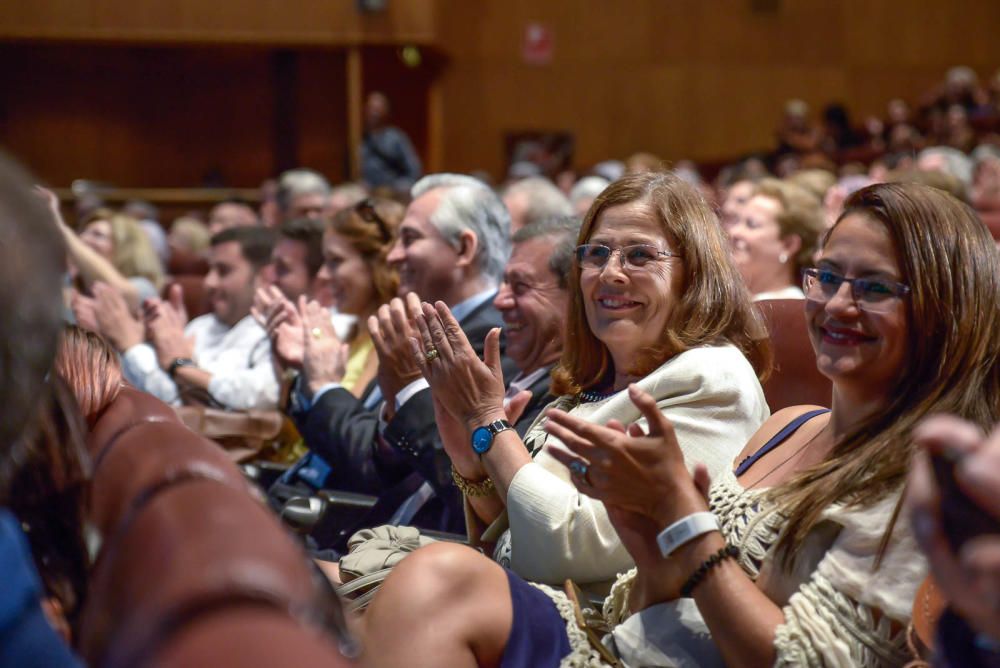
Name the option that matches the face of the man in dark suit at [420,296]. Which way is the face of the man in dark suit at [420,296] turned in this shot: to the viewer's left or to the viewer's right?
to the viewer's left

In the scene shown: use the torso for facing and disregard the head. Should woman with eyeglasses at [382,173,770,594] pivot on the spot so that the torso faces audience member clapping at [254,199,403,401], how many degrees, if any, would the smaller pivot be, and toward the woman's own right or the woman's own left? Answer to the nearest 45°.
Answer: approximately 90° to the woman's own right

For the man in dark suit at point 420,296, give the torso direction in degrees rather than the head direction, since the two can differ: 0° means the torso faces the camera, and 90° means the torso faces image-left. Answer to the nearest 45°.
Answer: approximately 90°

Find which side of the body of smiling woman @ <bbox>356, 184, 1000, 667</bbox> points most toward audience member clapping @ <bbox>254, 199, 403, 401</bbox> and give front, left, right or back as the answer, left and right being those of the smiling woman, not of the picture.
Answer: right

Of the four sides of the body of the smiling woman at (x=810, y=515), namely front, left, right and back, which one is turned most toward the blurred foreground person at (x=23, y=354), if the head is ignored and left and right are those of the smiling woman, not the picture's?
front

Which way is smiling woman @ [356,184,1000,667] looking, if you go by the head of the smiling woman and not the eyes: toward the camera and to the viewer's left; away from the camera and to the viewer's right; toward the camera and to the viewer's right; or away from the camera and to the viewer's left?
toward the camera and to the viewer's left

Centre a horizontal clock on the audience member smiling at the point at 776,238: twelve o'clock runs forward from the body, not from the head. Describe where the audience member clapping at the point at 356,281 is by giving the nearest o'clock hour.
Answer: the audience member clapping at the point at 356,281 is roughly at 11 o'clock from the audience member smiling at the point at 776,238.

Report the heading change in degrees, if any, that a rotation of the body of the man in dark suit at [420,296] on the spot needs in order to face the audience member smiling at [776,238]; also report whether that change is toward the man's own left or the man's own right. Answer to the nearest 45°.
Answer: approximately 135° to the man's own right

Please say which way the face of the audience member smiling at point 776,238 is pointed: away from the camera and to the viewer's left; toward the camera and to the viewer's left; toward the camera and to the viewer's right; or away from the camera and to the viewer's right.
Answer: toward the camera and to the viewer's left

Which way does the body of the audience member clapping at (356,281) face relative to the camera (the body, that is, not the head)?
to the viewer's left
